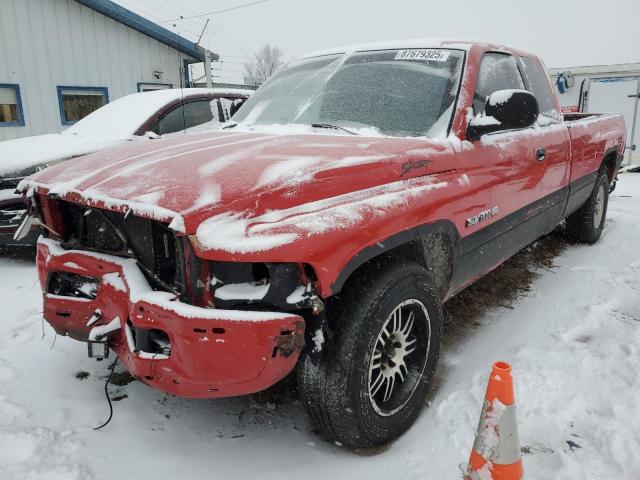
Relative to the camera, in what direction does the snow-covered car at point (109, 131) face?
facing the viewer and to the left of the viewer

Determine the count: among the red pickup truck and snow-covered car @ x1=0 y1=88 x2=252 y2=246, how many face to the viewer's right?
0

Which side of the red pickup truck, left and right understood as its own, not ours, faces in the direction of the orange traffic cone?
left

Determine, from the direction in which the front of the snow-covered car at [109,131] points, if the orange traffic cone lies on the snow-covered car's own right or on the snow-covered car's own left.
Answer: on the snow-covered car's own left

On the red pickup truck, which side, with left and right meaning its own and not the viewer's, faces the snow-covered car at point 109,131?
right

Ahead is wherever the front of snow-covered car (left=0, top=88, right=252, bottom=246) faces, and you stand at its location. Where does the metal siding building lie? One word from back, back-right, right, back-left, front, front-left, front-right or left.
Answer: back-right

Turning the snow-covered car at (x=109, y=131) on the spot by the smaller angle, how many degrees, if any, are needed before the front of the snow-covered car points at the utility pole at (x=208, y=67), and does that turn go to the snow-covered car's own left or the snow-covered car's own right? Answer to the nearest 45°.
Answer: approximately 135° to the snow-covered car's own right

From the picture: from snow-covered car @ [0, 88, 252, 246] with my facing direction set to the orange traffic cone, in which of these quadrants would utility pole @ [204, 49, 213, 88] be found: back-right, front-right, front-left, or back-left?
back-left

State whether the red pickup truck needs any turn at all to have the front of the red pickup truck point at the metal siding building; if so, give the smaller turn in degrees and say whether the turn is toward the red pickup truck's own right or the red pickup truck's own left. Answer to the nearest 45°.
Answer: approximately 90° to the red pickup truck's own right

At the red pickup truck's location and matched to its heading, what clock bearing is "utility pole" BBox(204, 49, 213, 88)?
The utility pole is roughly at 4 o'clock from the red pickup truck.
